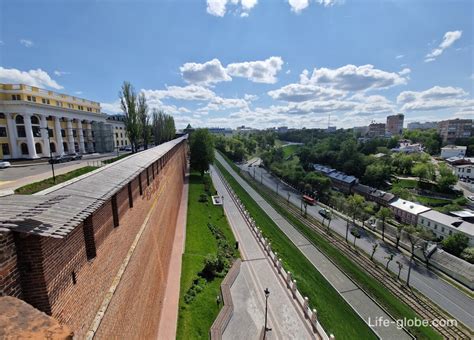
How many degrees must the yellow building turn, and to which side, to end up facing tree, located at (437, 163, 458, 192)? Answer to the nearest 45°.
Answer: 0° — it already faces it

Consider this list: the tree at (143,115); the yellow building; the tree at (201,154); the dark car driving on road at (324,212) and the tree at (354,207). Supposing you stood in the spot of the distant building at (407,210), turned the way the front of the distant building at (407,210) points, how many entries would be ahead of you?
5

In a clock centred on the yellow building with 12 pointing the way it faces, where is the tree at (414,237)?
The tree is roughly at 12 o'clock from the yellow building.

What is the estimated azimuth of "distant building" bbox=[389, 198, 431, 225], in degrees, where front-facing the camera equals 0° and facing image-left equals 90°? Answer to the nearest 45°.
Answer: approximately 45°

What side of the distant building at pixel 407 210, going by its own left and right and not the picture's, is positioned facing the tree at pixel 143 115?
front

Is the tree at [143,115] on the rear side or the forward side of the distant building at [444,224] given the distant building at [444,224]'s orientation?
on the forward side

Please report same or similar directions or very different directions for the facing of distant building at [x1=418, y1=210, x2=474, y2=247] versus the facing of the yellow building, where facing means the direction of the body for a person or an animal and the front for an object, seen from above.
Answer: very different directions

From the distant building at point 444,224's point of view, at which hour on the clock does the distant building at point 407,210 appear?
the distant building at point 407,210 is roughly at 3 o'clock from the distant building at point 444,224.

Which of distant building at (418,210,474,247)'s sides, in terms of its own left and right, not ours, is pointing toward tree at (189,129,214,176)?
front

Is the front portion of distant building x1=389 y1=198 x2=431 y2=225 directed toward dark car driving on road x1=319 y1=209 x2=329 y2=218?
yes

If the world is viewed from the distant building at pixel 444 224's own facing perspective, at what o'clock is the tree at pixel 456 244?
The tree is roughly at 10 o'clock from the distant building.

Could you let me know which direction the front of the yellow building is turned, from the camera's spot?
facing the viewer and to the right of the viewer

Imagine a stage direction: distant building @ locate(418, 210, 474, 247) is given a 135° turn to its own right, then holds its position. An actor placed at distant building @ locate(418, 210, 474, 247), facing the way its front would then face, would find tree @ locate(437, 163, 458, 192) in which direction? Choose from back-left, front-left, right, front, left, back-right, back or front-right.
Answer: front

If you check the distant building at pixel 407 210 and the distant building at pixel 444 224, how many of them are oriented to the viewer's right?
0
